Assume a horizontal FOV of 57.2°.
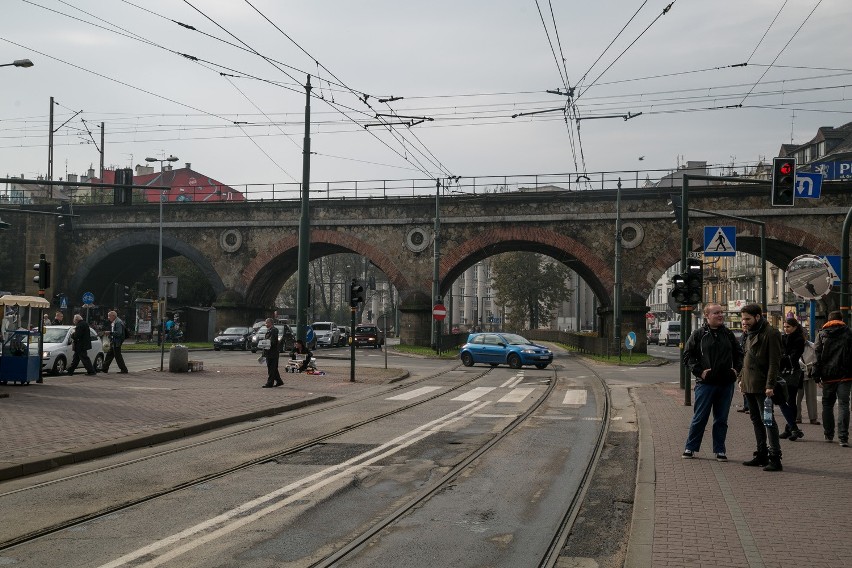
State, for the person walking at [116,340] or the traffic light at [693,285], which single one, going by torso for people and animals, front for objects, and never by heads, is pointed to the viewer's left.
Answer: the person walking

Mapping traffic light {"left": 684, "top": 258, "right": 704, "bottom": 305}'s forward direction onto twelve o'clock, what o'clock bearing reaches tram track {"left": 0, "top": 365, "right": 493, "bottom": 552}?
The tram track is roughly at 1 o'clock from the traffic light.

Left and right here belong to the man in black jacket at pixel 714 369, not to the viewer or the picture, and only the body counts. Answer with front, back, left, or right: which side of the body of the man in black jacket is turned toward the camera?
front

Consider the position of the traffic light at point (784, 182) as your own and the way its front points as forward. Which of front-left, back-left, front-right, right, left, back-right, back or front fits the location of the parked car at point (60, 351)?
right

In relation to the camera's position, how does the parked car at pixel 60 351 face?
facing the viewer and to the left of the viewer

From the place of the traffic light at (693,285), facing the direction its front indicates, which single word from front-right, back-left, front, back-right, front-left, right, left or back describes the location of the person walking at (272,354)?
right

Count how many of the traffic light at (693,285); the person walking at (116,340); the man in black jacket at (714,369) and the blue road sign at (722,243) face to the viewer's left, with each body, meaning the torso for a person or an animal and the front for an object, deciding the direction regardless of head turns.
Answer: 1

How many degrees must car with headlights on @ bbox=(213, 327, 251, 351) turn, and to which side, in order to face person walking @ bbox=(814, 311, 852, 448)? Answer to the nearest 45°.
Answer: approximately 45° to its left

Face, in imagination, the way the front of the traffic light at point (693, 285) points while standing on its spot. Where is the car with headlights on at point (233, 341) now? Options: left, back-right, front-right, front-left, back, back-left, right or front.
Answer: back-right

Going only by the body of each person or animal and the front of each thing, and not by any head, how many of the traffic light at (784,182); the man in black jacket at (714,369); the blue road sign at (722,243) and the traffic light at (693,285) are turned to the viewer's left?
0

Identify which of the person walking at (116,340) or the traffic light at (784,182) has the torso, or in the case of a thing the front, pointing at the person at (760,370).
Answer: the traffic light

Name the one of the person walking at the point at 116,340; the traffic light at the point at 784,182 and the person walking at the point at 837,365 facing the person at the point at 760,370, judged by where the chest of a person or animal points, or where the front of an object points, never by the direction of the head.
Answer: the traffic light

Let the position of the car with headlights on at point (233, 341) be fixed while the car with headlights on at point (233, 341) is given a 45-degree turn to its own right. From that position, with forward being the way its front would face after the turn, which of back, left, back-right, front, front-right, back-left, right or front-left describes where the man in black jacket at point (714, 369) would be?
left

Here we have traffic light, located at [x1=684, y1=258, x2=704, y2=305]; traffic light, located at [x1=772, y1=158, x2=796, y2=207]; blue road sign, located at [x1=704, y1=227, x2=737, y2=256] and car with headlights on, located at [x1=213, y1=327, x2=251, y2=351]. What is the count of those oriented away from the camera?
0
